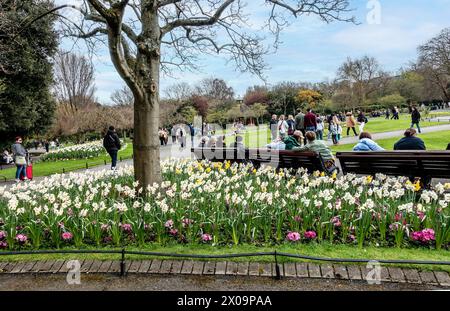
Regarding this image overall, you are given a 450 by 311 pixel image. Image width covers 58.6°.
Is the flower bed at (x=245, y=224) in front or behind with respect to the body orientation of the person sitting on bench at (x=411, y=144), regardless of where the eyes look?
behind

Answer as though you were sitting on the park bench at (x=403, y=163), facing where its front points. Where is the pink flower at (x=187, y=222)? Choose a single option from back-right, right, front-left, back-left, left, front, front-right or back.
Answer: back-left

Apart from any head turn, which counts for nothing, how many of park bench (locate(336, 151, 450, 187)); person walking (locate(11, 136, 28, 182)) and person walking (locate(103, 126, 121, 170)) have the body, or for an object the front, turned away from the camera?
2

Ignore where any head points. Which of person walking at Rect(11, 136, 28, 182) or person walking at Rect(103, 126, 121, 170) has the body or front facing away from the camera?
person walking at Rect(103, 126, 121, 170)

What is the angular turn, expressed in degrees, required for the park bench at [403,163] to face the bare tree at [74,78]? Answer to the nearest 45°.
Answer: approximately 45° to its left

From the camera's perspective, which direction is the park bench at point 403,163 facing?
away from the camera

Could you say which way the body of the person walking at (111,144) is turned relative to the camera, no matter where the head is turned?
away from the camera

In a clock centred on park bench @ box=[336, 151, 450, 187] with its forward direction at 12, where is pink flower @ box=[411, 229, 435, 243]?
The pink flower is roughly at 6 o'clock from the park bench.

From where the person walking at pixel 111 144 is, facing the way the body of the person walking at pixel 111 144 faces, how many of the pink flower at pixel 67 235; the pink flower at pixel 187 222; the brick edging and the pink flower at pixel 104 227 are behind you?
4

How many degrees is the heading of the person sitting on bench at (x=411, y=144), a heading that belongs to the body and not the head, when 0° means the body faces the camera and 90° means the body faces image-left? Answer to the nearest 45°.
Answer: approximately 180°

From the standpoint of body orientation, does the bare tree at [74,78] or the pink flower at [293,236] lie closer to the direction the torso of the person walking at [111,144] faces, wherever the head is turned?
the bare tree

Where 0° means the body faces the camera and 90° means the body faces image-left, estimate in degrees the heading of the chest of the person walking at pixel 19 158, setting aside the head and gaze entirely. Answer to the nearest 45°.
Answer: approximately 315°

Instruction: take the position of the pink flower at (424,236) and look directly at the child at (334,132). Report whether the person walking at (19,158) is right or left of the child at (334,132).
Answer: left

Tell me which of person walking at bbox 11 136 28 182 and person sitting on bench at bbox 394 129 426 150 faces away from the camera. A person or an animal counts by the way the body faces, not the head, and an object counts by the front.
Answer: the person sitting on bench

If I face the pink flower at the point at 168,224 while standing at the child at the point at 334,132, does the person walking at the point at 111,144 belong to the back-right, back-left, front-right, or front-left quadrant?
front-right

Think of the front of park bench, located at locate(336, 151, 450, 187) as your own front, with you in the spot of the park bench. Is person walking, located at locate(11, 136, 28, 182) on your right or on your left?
on your left

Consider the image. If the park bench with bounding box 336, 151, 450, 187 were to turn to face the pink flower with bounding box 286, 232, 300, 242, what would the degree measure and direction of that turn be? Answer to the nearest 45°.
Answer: approximately 180°
